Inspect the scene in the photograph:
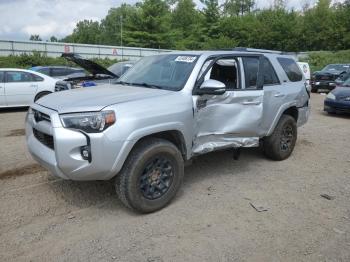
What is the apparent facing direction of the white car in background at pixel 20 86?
to the viewer's left

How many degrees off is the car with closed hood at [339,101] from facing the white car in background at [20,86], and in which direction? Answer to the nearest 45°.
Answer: approximately 45° to its right

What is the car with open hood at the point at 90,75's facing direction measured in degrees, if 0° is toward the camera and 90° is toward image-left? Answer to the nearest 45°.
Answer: approximately 45°

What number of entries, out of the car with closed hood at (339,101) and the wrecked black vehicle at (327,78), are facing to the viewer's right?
0

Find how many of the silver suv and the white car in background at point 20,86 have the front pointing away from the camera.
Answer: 0

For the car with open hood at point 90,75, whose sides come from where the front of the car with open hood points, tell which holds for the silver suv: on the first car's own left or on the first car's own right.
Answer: on the first car's own left

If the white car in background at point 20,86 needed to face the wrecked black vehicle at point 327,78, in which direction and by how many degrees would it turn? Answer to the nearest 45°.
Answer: approximately 180°

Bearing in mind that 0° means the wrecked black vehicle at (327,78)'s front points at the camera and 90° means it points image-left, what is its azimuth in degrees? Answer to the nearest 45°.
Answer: approximately 45°

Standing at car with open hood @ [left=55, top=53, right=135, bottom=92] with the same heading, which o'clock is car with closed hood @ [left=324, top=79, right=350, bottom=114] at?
car with closed hood @ [left=324, top=79, right=350, bottom=114] is roughly at 7 o'clock from car with open hood @ [left=55, top=53, right=135, bottom=92].

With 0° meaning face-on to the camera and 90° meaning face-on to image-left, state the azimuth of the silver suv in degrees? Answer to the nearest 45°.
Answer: approximately 45°
